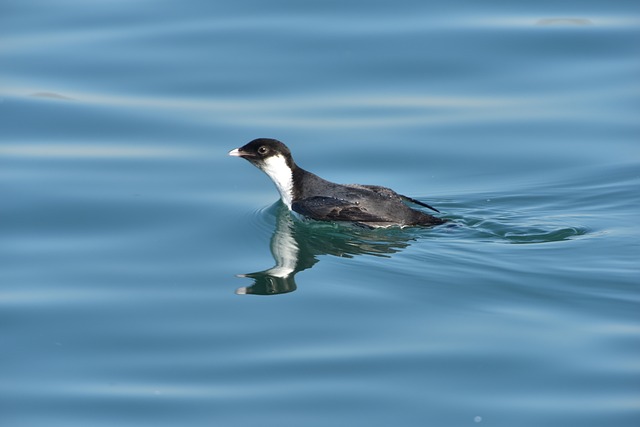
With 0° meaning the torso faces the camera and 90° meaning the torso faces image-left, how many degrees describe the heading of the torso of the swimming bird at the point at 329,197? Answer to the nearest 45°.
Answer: approximately 90°
